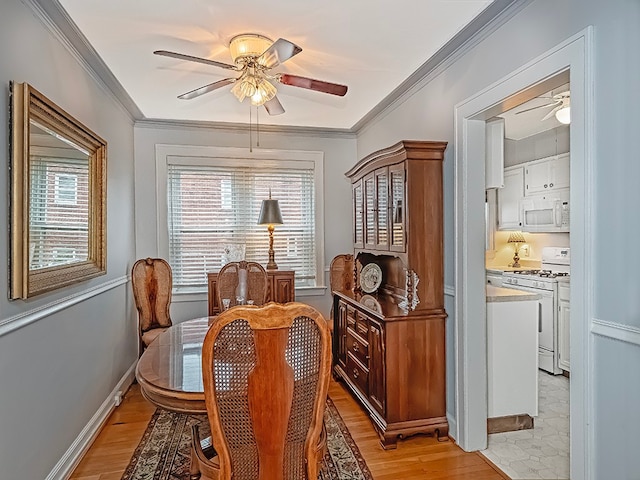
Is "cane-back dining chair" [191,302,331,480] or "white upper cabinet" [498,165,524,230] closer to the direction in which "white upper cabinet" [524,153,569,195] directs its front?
the cane-back dining chair

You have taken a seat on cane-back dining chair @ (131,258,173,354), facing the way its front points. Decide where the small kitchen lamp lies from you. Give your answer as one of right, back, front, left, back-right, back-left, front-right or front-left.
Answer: front-left

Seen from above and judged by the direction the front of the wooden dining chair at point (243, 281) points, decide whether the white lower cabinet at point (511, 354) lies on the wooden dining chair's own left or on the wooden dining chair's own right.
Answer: on the wooden dining chair's own left

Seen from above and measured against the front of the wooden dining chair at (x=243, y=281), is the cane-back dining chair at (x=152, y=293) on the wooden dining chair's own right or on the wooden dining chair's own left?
on the wooden dining chair's own right

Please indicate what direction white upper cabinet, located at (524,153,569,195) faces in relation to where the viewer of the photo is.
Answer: facing the viewer and to the left of the viewer

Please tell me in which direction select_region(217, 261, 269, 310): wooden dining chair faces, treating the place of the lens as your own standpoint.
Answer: facing the viewer

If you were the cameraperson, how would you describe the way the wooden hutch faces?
facing to the left of the viewer

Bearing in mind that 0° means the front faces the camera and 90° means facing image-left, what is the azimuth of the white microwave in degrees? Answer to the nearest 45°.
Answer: approximately 45°

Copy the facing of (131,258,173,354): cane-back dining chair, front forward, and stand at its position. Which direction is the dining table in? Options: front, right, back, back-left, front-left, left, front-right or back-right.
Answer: front-right

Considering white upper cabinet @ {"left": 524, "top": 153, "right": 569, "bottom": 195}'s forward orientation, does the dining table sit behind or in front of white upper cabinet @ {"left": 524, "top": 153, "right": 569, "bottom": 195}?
in front

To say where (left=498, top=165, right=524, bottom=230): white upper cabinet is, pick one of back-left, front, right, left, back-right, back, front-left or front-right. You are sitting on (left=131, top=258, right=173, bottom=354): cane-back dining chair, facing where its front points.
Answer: front-left
